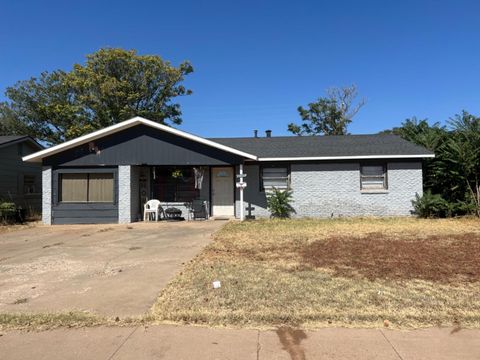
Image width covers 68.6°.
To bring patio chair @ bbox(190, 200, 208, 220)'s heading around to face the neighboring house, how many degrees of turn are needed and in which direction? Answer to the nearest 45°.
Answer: approximately 135° to its right

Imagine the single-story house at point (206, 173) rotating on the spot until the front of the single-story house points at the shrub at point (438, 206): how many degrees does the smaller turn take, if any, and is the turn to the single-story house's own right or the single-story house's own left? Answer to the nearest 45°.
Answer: approximately 90° to the single-story house's own left

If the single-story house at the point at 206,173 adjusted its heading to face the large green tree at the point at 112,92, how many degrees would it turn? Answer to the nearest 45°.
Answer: approximately 135° to its right

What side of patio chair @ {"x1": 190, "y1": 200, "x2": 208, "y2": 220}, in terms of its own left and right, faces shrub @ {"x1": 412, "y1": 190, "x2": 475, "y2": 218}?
left

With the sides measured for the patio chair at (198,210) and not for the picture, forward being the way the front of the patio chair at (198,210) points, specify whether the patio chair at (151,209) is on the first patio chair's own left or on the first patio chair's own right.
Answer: on the first patio chair's own right

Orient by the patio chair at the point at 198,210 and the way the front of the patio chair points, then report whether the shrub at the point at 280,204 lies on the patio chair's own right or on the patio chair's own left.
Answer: on the patio chair's own left

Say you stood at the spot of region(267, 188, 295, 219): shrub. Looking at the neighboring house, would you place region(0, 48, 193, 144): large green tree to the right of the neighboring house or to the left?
right

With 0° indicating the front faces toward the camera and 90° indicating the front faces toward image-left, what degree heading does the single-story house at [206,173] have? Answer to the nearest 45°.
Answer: approximately 0°
